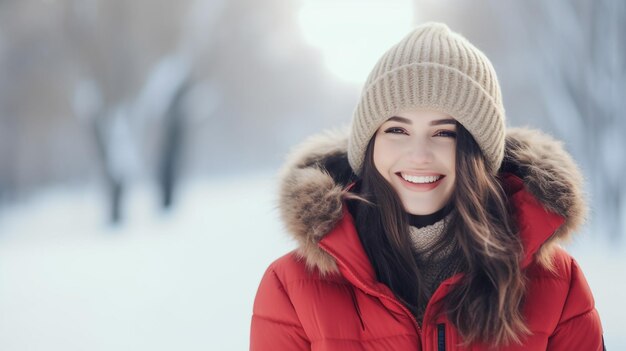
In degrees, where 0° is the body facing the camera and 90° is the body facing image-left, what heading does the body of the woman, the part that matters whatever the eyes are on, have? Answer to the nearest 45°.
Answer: approximately 0°
